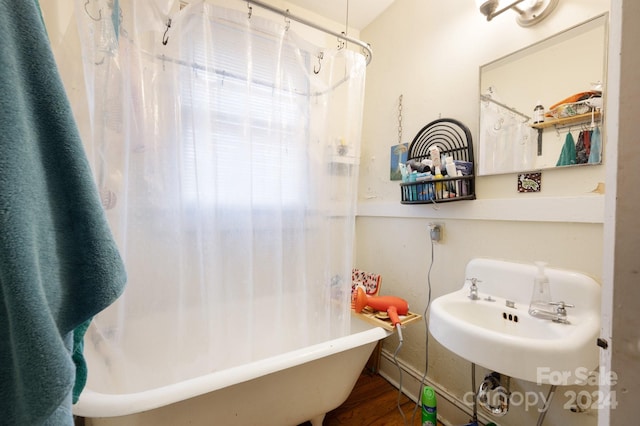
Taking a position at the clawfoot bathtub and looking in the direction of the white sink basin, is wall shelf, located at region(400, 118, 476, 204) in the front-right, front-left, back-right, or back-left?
front-left

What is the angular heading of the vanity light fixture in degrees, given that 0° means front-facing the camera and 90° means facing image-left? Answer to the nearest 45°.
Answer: approximately 45°

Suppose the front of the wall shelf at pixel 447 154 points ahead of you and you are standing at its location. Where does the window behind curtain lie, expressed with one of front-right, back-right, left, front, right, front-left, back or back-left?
front

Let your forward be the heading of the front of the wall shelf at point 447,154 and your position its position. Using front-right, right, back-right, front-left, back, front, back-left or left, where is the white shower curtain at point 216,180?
front

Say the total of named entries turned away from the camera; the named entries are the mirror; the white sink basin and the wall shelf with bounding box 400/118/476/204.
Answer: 0

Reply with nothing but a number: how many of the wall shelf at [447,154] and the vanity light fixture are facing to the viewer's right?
0

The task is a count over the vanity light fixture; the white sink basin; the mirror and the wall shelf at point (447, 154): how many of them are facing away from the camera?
0

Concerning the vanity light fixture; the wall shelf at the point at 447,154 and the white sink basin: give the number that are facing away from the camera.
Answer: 0

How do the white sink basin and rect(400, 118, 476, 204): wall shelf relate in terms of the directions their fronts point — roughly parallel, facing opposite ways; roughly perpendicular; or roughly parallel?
roughly parallel

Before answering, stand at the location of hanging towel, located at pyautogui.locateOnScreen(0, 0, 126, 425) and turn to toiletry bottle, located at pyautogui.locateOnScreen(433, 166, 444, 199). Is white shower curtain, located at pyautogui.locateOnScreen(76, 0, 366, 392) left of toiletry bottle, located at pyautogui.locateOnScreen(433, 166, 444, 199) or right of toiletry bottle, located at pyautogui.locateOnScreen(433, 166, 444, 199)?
left

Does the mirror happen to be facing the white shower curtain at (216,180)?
yes

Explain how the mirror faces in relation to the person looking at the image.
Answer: facing the viewer and to the left of the viewer

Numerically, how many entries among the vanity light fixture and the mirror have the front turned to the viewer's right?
0
